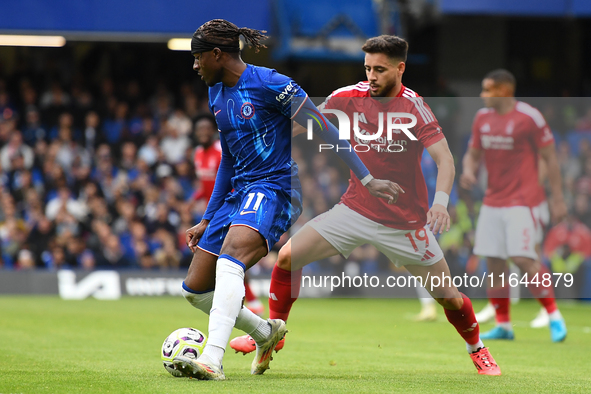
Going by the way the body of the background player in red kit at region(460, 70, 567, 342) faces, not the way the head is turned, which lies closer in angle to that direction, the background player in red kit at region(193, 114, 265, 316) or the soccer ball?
the soccer ball

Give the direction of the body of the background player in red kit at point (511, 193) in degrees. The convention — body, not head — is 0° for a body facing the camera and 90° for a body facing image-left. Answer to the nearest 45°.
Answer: approximately 45°

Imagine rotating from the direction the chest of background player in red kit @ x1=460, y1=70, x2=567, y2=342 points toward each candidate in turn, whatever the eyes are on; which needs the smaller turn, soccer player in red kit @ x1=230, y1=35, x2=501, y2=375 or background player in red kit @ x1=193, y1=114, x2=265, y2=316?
the soccer player in red kit

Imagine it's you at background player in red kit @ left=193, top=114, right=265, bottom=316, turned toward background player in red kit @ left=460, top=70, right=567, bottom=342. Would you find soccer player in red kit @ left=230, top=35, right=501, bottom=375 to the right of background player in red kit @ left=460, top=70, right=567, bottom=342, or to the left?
right
